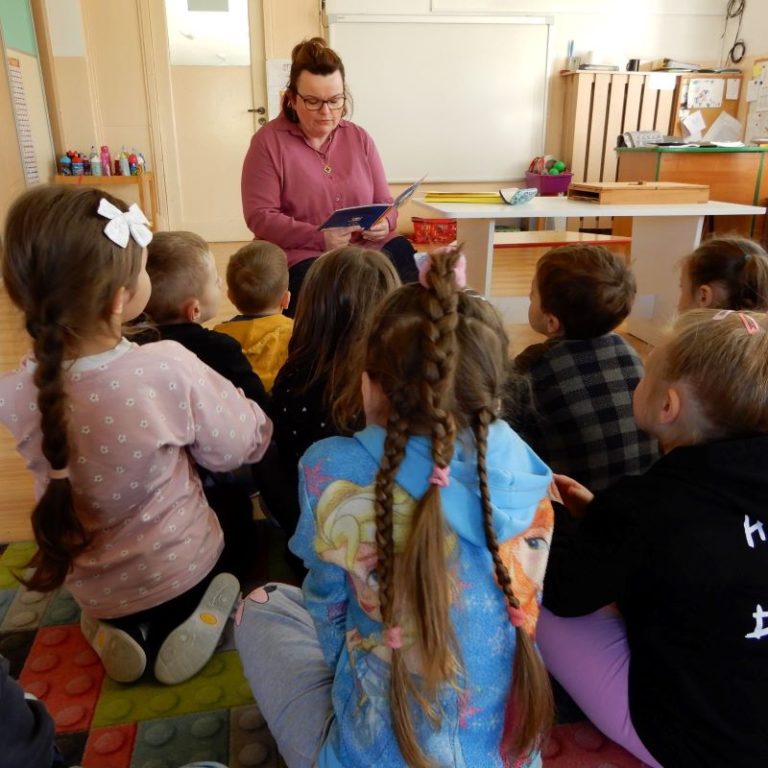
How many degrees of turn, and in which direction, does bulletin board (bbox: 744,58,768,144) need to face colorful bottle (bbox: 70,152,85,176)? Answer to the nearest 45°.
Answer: approximately 45° to its right

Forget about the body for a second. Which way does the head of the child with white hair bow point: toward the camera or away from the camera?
away from the camera

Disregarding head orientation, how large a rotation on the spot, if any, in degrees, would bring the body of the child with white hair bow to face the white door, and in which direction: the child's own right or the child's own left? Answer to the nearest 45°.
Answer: approximately 45° to the child's own left

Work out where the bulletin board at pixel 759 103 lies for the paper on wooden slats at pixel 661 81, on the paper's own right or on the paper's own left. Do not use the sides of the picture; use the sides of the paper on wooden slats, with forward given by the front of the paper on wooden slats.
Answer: on the paper's own left

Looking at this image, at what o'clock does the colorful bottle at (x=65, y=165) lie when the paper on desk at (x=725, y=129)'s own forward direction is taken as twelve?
The colorful bottle is roughly at 2 o'clock from the paper on desk.

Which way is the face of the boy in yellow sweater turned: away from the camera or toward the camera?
away from the camera

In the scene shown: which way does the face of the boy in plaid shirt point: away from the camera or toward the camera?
away from the camera

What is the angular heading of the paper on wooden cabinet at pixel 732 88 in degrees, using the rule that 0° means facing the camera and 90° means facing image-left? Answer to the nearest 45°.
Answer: approximately 0°

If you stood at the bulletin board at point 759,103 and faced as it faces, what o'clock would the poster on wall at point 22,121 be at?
The poster on wall is roughly at 12 o'clock from the bulletin board.

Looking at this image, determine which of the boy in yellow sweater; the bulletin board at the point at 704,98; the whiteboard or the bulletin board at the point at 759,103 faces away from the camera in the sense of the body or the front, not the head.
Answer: the boy in yellow sweater

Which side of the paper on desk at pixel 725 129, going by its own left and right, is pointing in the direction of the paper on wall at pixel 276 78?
right

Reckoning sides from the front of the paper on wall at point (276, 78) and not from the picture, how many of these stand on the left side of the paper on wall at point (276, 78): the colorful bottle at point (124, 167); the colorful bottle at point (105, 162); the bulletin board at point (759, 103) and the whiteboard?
2

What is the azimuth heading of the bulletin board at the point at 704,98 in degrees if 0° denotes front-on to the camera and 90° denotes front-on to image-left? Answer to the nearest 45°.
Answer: approximately 0°
